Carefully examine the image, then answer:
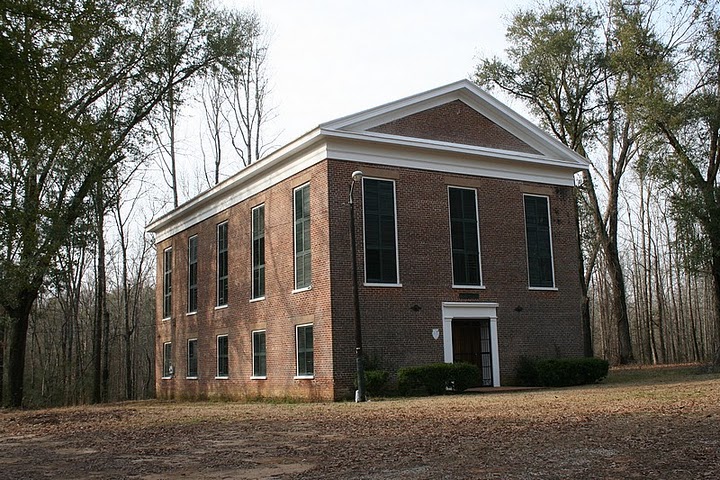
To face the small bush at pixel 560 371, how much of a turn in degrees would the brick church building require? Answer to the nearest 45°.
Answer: approximately 45° to its left

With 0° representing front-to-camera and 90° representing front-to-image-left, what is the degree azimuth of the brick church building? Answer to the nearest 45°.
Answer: approximately 315°
